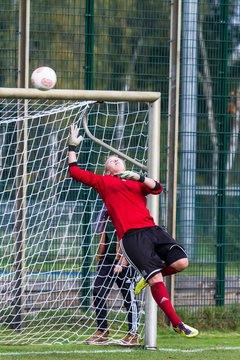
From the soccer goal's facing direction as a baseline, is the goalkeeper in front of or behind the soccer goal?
in front

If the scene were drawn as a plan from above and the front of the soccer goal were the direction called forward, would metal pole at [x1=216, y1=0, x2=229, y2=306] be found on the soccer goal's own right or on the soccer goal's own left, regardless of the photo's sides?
on the soccer goal's own left

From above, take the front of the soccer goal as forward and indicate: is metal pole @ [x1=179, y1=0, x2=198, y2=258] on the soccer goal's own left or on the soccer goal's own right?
on the soccer goal's own left

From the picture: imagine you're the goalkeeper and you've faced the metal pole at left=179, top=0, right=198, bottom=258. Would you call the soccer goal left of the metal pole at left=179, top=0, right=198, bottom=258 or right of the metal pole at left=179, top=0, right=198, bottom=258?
left

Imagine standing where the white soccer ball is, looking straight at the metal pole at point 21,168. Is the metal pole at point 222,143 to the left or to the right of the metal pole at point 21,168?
right

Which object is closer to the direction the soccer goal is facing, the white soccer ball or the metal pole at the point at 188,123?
the white soccer ball

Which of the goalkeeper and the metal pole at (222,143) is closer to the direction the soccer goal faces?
the goalkeeper

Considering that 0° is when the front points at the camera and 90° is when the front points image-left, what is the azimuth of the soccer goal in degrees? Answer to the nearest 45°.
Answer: approximately 0°
